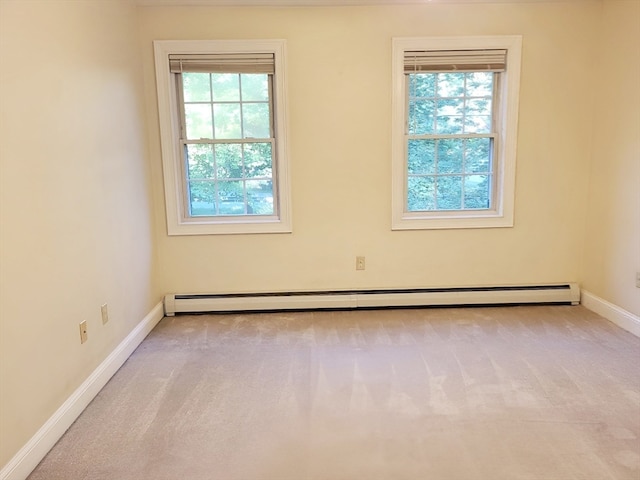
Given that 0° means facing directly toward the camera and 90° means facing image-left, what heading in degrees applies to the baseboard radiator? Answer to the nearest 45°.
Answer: approximately 0°
